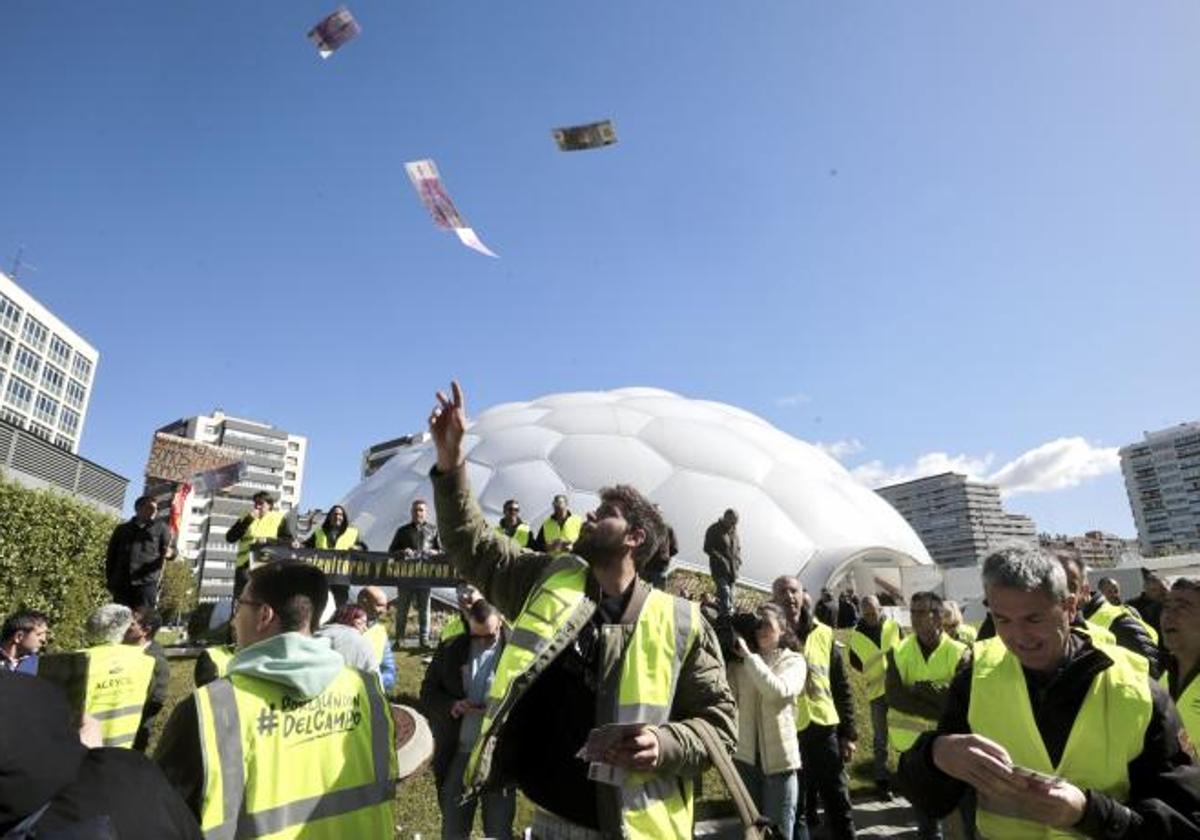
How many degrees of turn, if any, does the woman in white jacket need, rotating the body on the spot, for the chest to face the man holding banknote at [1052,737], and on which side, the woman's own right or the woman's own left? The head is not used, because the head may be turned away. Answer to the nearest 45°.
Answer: approximately 45° to the woman's own left

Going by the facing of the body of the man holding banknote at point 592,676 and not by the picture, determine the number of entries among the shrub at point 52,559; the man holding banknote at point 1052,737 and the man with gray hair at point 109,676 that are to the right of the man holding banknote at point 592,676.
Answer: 2

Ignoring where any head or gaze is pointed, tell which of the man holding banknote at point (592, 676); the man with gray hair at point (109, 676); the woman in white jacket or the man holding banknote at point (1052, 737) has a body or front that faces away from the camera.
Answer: the man with gray hair

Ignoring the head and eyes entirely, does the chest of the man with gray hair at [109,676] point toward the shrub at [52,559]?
yes

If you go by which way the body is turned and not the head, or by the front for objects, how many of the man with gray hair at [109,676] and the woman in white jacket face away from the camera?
1

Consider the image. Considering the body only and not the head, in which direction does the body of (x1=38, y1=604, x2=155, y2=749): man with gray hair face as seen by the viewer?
away from the camera

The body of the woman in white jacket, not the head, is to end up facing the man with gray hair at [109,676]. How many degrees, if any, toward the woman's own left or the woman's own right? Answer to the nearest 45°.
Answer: approximately 45° to the woman's own right

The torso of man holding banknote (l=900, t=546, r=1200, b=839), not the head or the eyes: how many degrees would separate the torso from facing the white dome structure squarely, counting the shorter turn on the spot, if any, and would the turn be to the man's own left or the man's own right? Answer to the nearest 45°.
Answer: approximately 90° to the man's own right

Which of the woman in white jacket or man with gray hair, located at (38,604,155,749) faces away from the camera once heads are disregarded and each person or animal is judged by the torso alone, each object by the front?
the man with gray hair
